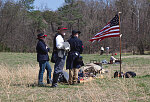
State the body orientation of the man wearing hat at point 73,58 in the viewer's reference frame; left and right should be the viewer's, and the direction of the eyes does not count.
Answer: facing away from the viewer and to the right of the viewer

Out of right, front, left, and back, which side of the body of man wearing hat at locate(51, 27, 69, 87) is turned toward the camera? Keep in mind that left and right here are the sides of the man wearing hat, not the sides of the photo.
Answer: right

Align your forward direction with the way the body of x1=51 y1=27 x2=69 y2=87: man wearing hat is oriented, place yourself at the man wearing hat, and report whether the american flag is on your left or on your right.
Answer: on your left

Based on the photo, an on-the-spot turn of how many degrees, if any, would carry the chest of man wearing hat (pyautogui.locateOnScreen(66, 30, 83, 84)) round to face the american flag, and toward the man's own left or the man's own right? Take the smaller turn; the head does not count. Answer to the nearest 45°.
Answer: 0° — they already face it

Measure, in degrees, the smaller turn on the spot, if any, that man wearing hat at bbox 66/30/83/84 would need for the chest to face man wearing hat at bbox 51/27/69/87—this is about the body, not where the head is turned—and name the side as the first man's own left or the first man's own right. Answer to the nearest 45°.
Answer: approximately 180°
